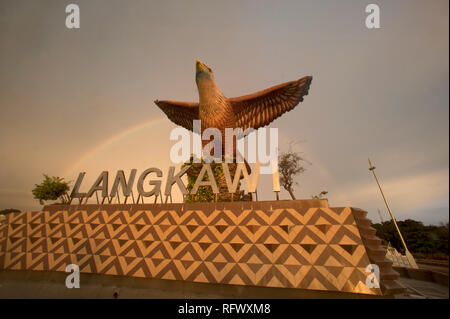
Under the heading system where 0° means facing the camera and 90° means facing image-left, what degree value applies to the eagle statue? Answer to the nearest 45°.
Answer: approximately 45°

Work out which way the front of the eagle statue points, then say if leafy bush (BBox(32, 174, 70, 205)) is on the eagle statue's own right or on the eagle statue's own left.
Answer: on the eagle statue's own right
